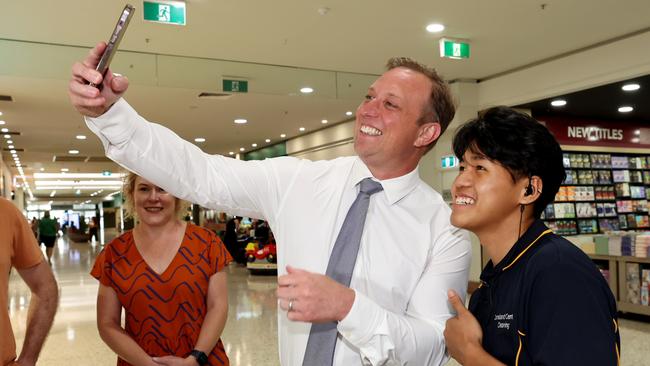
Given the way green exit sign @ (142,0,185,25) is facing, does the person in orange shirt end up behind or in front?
in front

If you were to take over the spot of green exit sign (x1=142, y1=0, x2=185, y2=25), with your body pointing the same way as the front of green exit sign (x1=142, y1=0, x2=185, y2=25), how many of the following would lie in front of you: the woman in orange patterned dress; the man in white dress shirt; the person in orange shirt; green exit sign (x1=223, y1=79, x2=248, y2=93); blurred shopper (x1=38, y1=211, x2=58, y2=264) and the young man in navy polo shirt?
4

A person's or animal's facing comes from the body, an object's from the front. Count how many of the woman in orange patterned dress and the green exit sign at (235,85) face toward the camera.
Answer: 2

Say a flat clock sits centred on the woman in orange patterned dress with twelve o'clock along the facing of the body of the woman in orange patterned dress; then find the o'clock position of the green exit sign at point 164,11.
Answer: The green exit sign is roughly at 6 o'clock from the woman in orange patterned dress.

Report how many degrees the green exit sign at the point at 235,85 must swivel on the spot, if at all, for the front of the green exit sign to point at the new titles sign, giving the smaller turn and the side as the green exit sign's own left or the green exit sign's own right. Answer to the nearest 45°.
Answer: approximately 90° to the green exit sign's own left

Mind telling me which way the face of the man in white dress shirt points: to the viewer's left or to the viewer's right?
to the viewer's left

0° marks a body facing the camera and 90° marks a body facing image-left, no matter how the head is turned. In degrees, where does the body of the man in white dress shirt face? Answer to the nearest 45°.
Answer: approximately 45°

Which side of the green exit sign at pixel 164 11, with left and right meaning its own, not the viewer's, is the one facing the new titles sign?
left

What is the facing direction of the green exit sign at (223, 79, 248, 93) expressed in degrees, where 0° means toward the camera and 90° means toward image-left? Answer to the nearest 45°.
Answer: approximately 0°

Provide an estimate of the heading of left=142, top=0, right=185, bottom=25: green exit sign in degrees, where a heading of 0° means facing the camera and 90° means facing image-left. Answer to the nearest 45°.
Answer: approximately 0°

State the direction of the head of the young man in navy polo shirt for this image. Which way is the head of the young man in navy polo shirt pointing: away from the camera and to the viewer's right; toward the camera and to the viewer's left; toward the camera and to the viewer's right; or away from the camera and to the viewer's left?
toward the camera and to the viewer's left

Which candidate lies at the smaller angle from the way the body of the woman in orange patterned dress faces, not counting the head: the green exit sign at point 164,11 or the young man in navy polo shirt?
the young man in navy polo shirt

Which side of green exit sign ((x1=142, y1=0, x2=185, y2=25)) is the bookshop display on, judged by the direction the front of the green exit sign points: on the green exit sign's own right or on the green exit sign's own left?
on the green exit sign's own left

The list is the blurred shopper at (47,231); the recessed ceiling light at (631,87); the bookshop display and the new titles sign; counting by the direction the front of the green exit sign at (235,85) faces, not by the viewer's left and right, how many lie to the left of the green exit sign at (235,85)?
3
